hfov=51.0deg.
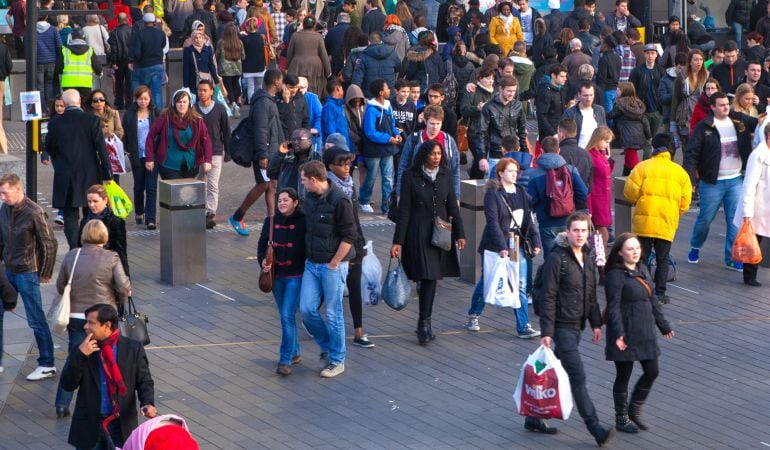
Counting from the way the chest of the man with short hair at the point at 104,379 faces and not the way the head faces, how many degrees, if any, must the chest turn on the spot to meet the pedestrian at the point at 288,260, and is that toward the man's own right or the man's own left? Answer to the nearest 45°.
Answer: approximately 180°

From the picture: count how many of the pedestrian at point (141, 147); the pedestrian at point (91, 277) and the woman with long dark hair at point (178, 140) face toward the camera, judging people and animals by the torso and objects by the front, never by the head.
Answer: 2

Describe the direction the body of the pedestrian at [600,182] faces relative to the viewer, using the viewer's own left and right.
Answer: facing the viewer and to the right of the viewer

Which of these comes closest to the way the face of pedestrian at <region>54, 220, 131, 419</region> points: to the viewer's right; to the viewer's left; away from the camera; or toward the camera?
away from the camera

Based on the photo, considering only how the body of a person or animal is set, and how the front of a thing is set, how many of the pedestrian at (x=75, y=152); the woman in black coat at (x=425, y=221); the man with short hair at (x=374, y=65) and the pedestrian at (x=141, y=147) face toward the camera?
2

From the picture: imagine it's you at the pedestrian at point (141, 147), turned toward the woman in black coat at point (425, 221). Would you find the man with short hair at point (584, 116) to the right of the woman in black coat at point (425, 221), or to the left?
left

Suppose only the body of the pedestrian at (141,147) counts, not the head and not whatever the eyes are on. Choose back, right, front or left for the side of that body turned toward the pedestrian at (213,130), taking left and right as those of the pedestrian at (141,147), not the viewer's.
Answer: left

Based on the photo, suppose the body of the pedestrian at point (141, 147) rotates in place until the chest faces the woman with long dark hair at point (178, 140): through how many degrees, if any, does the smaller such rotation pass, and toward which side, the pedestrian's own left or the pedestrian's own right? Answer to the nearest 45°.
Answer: approximately 45° to the pedestrian's own left

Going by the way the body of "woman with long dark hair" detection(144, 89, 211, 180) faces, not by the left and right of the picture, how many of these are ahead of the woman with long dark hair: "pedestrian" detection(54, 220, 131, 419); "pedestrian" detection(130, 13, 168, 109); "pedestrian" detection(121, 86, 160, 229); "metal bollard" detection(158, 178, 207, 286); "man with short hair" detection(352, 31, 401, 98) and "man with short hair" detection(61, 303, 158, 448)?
3

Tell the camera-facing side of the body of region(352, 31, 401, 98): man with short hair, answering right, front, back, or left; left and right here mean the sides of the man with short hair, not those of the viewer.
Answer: back
